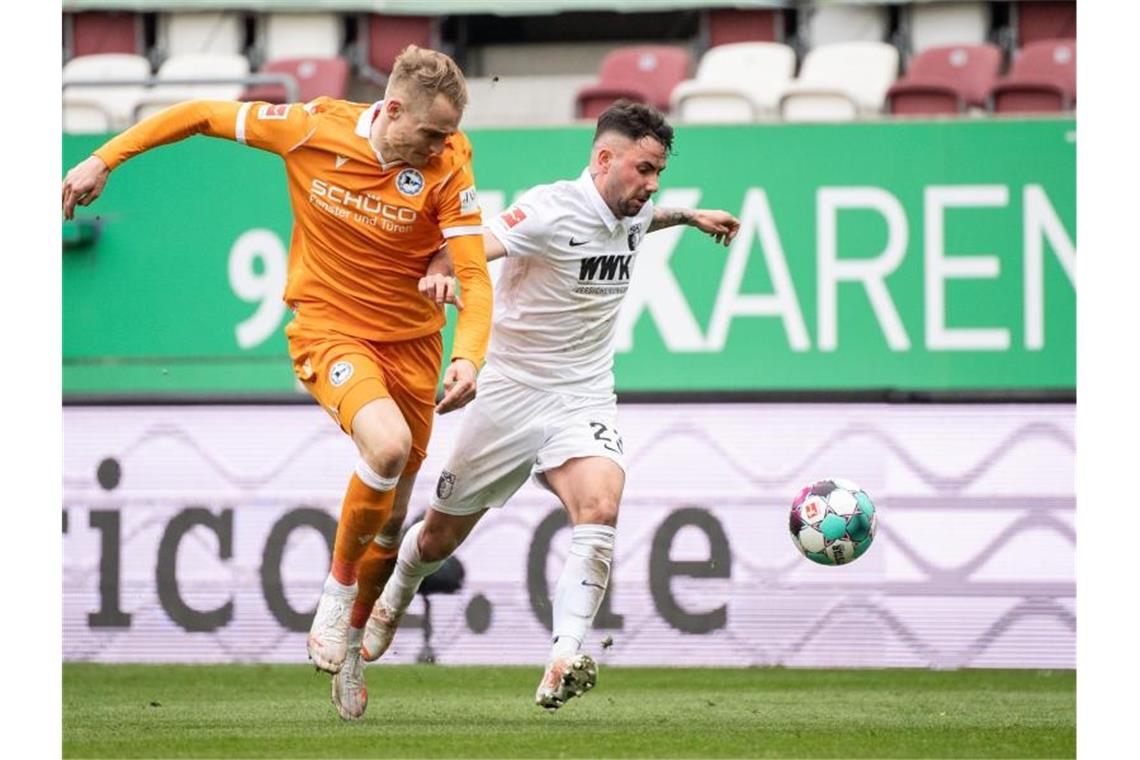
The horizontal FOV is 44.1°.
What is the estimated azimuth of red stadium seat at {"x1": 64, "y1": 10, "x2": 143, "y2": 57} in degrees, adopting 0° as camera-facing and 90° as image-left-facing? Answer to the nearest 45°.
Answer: approximately 0°

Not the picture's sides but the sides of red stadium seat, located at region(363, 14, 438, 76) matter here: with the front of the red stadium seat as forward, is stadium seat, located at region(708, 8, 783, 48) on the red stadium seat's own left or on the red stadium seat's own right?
on the red stadium seat's own left

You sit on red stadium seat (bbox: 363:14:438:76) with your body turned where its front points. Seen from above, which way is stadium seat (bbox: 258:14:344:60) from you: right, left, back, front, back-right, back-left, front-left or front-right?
right

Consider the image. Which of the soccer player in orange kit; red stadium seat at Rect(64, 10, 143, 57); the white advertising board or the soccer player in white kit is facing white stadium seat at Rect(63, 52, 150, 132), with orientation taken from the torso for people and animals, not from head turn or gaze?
the red stadium seat

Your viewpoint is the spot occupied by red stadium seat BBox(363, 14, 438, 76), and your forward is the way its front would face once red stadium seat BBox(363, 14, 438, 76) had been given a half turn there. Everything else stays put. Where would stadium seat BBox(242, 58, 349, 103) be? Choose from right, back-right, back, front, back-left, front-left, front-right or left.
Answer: back-left

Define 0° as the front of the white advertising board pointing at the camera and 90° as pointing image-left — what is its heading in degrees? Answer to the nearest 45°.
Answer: approximately 0°

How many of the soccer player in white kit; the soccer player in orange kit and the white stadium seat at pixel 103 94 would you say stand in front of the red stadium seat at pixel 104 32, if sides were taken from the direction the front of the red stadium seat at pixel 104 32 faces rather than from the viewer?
3

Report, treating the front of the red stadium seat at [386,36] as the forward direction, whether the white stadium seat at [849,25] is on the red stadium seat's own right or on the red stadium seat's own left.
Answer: on the red stadium seat's own left

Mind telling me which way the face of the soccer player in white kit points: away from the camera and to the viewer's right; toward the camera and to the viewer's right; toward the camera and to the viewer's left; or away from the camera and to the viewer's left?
toward the camera and to the viewer's right

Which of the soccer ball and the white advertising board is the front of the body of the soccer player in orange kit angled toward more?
the soccer ball
